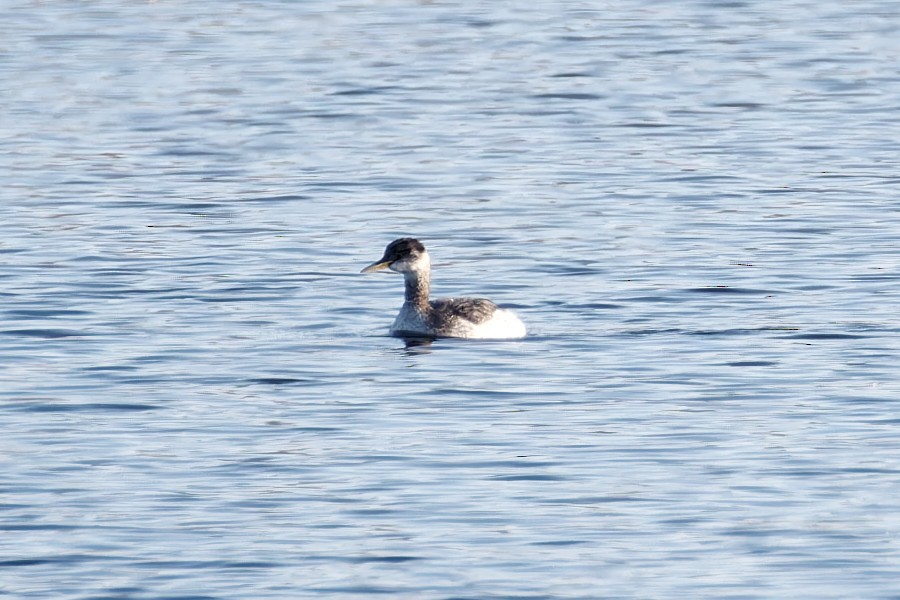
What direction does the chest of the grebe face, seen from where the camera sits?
to the viewer's left
